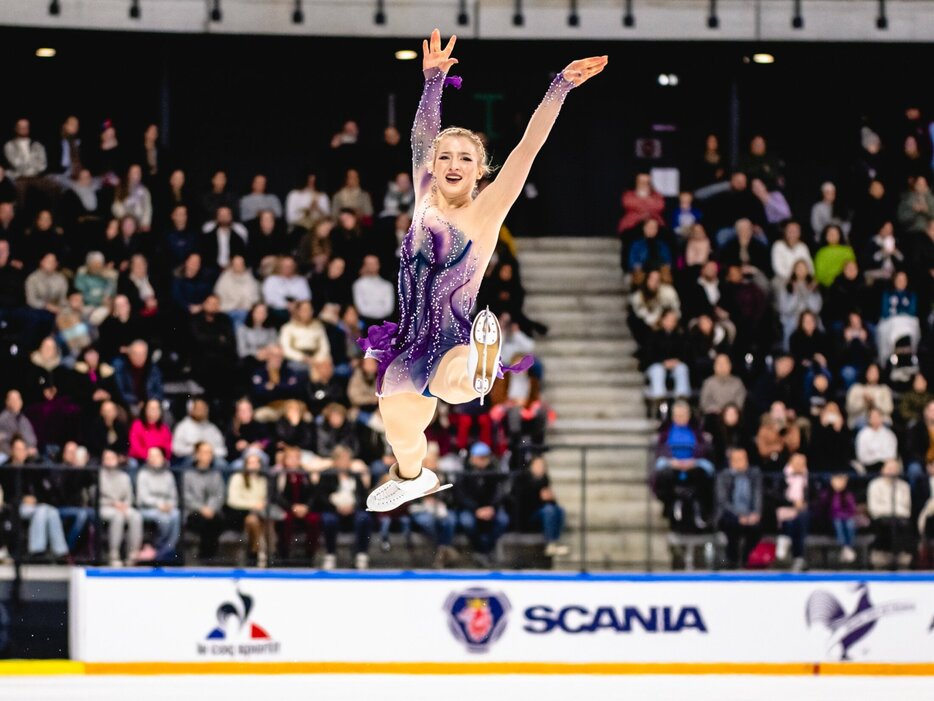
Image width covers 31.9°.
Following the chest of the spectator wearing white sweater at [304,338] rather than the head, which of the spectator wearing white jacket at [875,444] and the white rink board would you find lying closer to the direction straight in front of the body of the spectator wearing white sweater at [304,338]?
the white rink board

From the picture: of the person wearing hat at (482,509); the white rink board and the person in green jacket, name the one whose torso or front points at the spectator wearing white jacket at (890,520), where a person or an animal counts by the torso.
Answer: the person in green jacket

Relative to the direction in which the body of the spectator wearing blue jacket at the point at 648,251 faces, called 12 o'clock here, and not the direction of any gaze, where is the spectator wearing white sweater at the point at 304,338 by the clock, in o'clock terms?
The spectator wearing white sweater is roughly at 2 o'clock from the spectator wearing blue jacket.

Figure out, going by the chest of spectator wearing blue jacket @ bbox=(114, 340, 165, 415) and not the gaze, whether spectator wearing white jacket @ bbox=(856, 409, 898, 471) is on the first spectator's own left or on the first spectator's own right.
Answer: on the first spectator's own left

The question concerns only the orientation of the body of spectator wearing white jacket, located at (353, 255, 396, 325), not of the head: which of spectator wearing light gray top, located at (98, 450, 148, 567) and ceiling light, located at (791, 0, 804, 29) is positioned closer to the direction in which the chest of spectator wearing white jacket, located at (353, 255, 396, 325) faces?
the spectator wearing light gray top

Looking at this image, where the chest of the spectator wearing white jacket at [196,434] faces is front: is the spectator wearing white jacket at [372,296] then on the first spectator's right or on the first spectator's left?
on the first spectator's left

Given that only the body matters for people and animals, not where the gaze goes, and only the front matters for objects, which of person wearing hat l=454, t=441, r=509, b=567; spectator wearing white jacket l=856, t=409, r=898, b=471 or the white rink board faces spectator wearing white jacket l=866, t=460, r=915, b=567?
spectator wearing white jacket l=856, t=409, r=898, b=471
